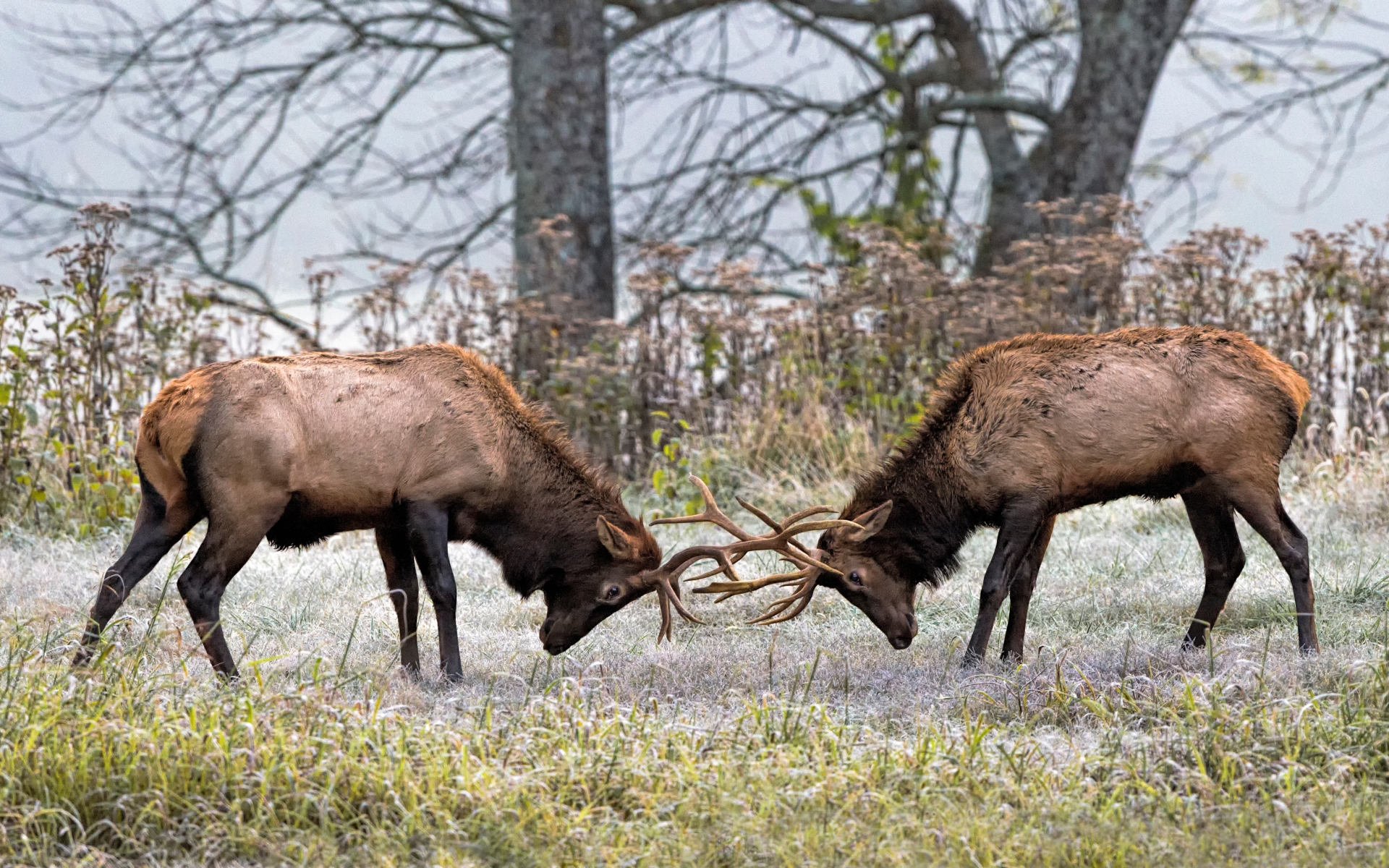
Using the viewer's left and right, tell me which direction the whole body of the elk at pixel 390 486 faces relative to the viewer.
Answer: facing to the right of the viewer

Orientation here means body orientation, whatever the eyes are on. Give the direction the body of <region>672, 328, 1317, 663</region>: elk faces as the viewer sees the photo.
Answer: to the viewer's left

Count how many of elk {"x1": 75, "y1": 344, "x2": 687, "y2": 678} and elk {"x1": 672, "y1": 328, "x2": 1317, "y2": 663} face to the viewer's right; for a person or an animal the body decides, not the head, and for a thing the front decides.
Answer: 1

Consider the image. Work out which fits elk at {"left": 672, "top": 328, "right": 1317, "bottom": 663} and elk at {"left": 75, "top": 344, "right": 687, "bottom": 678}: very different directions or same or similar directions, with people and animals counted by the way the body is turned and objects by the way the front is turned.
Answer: very different directions

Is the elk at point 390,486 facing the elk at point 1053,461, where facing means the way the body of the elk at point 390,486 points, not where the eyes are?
yes
